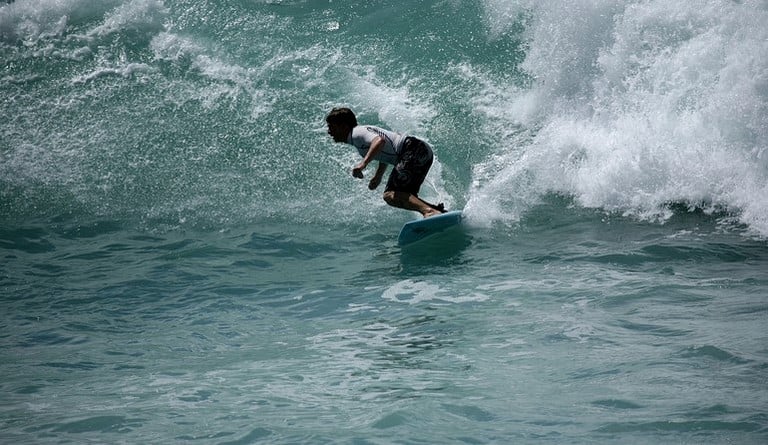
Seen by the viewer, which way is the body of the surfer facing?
to the viewer's left

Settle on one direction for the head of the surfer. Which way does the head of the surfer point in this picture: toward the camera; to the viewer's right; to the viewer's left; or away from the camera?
to the viewer's left
